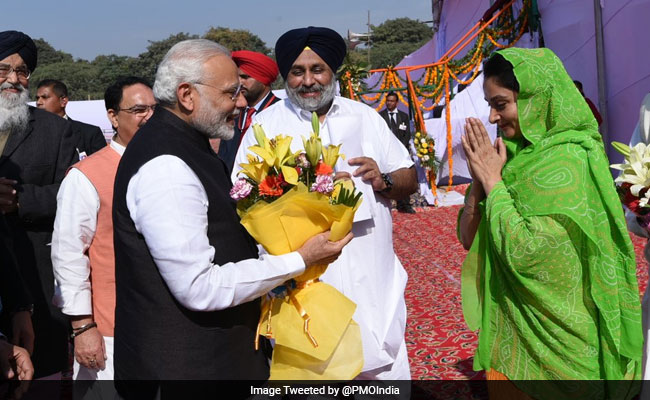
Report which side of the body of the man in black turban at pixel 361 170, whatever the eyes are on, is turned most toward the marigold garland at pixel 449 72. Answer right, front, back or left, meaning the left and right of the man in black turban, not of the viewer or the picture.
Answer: back

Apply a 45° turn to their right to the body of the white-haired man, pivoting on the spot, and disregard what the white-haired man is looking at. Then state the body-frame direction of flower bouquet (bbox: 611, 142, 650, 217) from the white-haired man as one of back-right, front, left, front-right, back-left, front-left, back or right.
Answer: front-left

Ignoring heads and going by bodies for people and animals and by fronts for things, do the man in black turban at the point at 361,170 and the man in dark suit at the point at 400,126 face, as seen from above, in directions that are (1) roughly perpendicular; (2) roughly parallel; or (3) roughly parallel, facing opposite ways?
roughly parallel

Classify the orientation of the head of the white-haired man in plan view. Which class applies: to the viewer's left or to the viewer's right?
to the viewer's right

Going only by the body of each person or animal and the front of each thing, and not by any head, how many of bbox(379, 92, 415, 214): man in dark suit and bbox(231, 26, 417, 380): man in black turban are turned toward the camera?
2

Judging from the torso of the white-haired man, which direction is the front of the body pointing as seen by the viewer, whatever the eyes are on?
to the viewer's right

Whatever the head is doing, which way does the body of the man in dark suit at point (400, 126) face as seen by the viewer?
toward the camera

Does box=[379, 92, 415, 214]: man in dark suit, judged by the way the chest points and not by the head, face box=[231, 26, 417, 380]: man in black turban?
yes

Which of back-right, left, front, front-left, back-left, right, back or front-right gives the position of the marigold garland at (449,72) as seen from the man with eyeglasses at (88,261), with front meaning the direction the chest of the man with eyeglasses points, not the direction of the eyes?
left

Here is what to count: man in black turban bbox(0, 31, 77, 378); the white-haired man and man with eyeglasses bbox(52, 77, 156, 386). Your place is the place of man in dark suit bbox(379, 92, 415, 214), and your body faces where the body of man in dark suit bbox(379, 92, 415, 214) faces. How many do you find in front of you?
3

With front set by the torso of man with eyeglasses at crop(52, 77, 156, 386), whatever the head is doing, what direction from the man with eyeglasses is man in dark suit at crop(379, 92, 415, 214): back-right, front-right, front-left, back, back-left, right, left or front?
left

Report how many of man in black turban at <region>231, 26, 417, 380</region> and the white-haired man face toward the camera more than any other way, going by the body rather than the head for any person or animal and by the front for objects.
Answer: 1

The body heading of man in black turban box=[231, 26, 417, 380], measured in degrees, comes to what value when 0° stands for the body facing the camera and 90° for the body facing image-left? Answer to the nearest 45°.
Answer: approximately 0°

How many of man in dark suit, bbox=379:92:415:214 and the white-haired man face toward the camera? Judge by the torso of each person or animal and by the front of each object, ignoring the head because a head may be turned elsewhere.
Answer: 1
